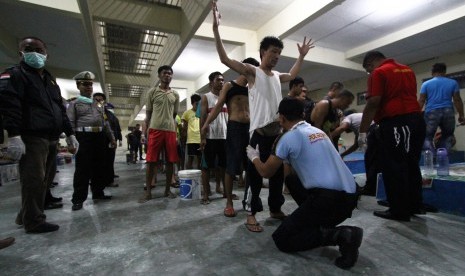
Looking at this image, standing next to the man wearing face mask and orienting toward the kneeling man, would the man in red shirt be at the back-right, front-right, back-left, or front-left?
front-left

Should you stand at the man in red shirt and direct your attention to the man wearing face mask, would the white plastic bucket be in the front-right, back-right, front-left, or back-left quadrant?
front-right

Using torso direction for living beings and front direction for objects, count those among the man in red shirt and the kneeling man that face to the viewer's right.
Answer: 0

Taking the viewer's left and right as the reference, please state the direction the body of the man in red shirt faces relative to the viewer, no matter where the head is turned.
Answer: facing away from the viewer and to the left of the viewer

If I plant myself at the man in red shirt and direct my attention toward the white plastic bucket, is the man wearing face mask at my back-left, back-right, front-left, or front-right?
front-left

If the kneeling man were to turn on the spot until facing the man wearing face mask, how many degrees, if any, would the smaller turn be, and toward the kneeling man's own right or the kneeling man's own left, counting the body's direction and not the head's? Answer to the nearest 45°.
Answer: approximately 45° to the kneeling man's own left

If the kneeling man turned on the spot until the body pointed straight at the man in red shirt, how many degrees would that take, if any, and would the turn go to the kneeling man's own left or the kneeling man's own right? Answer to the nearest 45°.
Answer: approximately 90° to the kneeling man's own right

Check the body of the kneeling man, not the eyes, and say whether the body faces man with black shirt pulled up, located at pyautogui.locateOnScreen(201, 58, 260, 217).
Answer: yes

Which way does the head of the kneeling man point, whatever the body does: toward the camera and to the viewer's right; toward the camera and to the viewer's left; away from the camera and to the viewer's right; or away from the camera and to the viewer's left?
away from the camera and to the viewer's left

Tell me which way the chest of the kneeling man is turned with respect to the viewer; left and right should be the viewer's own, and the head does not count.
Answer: facing away from the viewer and to the left of the viewer
